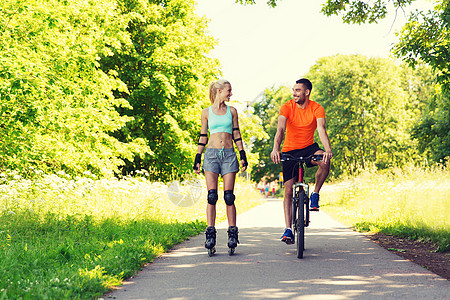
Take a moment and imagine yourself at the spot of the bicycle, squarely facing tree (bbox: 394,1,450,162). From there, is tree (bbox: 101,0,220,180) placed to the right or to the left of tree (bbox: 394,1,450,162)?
left

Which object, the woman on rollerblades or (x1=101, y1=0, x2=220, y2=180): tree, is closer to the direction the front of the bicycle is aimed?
the woman on rollerblades

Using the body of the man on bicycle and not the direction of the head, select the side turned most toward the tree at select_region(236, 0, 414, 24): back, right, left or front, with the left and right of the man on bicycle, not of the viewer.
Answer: back

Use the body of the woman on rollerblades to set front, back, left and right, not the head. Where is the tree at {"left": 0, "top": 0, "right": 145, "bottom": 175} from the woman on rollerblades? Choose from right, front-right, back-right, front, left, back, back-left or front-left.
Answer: back-right

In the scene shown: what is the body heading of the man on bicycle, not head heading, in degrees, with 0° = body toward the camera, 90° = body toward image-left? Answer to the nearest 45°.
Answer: approximately 0°

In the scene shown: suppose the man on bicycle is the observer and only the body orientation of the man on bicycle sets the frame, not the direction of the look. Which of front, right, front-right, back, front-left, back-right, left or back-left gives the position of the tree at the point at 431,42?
back-left

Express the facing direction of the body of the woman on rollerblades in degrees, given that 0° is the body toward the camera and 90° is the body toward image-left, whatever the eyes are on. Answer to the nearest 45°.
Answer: approximately 0°

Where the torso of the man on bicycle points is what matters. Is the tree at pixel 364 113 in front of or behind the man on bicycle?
behind

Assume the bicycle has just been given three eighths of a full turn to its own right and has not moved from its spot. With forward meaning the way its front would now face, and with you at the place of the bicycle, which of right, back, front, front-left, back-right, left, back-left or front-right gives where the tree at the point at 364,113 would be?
front-right

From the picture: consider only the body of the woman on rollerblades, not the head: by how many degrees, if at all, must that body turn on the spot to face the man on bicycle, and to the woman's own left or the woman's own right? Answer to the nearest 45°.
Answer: approximately 90° to the woman's own left

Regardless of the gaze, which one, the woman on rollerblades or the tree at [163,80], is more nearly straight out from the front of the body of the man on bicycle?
the woman on rollerblades

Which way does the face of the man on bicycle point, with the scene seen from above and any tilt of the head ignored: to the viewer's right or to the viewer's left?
to the viewer's left

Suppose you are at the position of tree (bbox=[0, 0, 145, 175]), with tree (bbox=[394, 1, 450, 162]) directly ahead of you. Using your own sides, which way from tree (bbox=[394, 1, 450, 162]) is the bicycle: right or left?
right
